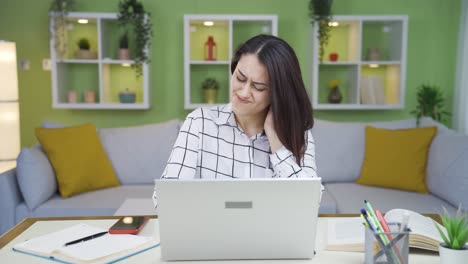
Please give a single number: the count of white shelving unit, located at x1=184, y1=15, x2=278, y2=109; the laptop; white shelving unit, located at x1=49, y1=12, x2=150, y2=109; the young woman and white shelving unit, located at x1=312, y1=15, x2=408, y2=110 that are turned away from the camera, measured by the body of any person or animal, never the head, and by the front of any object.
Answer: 1

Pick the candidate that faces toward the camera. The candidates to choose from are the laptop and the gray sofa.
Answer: the gray sofa

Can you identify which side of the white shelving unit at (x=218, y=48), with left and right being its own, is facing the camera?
front

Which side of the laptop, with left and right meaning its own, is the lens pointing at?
back

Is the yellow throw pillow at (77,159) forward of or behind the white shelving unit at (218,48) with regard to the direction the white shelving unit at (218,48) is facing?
forward

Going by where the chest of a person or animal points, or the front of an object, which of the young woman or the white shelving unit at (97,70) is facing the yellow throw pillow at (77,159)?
the white shelving unit

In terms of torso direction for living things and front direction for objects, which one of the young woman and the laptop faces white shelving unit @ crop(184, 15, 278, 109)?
the laptop

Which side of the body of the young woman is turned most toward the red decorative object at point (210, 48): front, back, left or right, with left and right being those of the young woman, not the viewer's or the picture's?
back

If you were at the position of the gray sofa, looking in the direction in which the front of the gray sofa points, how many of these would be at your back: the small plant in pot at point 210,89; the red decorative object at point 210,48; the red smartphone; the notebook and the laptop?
2

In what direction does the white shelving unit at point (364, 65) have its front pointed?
toward the camera

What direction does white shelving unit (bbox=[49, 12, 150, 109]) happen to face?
toward the camera

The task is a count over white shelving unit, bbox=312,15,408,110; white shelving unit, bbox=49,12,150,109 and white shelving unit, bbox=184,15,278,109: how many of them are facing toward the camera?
3

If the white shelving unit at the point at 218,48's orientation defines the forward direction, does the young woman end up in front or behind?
in front

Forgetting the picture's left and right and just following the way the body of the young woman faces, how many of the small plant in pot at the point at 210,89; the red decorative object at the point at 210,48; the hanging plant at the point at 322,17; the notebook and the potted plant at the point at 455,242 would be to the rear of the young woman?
3

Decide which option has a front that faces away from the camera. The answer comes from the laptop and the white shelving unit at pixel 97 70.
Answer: the laptop

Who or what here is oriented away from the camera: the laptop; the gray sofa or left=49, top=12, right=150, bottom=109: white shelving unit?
the laptop

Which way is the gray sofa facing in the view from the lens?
facing the viewer
